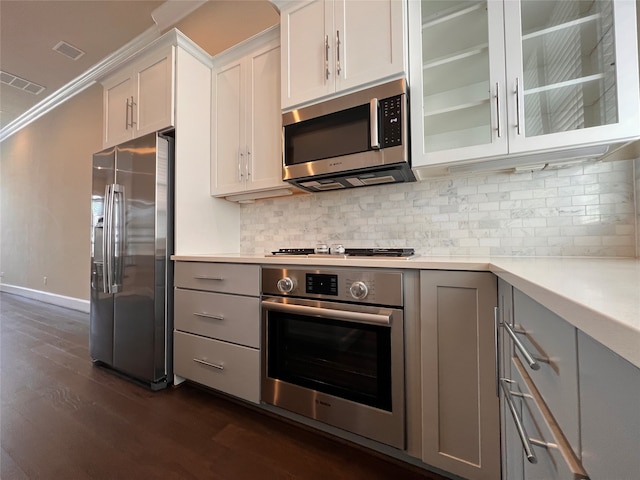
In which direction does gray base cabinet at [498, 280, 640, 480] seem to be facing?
to the viewer's left

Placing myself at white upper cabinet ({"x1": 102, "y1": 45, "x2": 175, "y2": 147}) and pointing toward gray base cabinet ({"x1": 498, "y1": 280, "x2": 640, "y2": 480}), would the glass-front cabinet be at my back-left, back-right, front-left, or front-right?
front-left

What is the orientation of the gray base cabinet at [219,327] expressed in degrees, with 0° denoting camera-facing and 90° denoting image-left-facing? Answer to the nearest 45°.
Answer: approximately 45°

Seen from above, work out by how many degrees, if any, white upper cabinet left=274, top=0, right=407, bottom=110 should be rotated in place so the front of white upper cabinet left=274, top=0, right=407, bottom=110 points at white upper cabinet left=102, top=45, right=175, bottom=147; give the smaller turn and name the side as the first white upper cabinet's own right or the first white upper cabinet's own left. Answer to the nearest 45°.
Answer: approximately 45° to the first white upper cabinet's own right

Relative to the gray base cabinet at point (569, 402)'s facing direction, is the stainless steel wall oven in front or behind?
in front

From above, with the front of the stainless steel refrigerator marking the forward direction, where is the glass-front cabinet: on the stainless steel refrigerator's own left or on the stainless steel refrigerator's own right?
on the stainless steel refrigerator's own left

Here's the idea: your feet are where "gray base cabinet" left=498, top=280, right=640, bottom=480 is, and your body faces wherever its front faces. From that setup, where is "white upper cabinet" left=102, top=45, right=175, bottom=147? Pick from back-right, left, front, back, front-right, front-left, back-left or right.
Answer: front

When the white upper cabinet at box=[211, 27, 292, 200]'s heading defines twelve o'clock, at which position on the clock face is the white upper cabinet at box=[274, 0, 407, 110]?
the white upper cabinet at box=[274, 0, 407, 110] is roughly at 9 o'clock from the white upper cabinet at box=[211, 27, 292, 200].

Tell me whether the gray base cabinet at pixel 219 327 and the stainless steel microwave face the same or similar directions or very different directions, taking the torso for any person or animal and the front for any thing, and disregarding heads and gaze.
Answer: same or similar directions

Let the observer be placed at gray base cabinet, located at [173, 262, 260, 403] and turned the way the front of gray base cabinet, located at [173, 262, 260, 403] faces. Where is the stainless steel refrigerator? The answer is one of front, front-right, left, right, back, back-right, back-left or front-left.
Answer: right

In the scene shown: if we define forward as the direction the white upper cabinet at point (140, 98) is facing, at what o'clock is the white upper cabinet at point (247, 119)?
the white upper cabinet at point (247, 119) is roughly at 9 o'clock from the white upper cabinet at point (140, 98).
